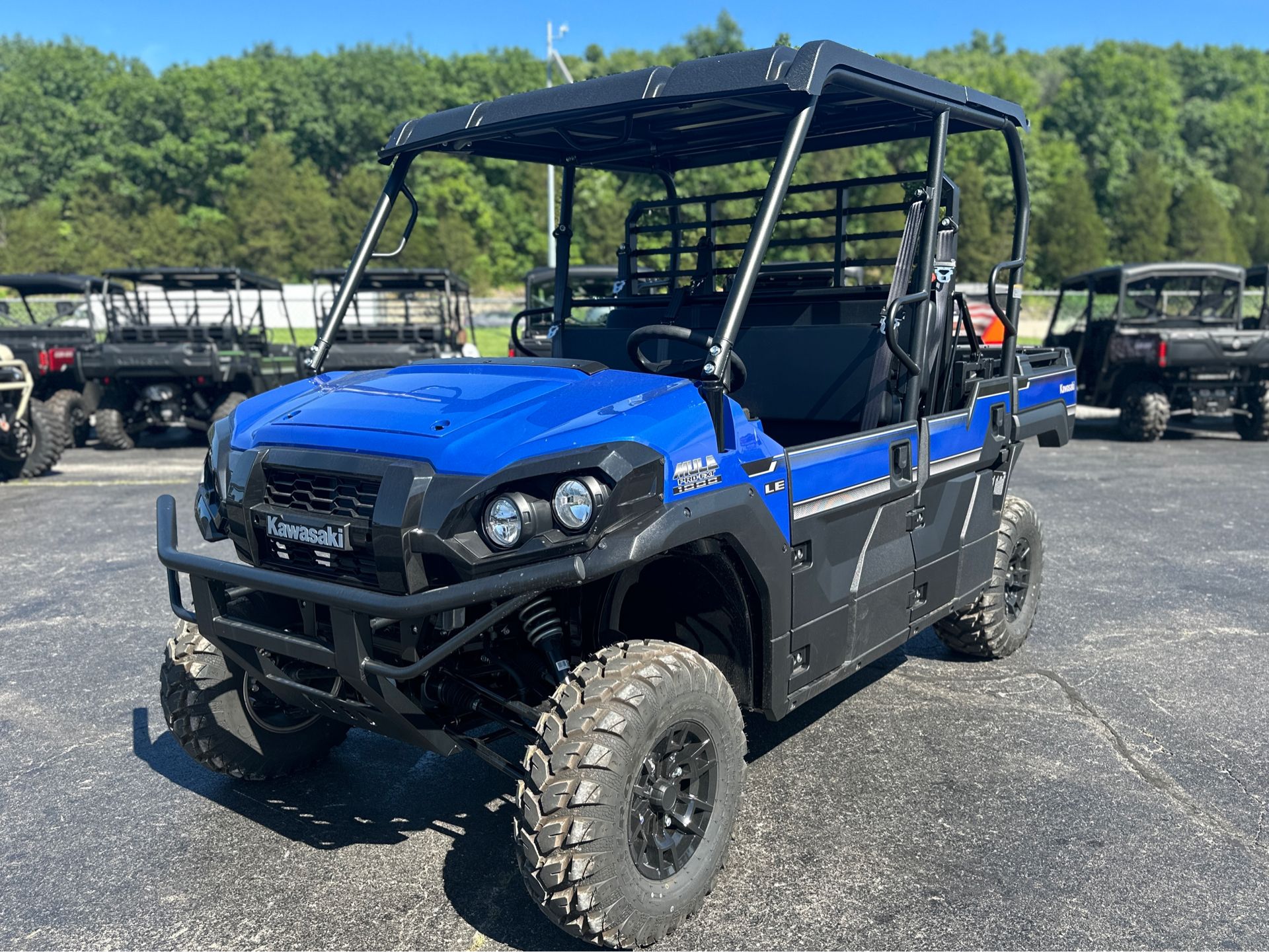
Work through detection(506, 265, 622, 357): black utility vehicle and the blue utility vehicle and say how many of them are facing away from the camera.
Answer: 1

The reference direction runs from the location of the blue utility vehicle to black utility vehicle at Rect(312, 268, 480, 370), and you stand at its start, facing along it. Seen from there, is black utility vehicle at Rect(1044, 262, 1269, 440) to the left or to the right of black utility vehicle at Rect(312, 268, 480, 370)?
right

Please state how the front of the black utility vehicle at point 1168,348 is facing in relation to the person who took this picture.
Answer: facing away from the viewer and to the left of the viewer

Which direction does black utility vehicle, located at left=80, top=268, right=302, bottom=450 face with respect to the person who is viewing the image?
facing away from the viewer and to the right of the viewer

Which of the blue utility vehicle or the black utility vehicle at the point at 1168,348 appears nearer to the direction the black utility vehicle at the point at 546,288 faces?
the black utility vehicle

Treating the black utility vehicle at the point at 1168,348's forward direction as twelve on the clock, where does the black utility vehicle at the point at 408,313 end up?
the black utility vehicle at the point at 408,313 is roughly at 10 o'clock from the black utility vehicle at the point at 1168,348.

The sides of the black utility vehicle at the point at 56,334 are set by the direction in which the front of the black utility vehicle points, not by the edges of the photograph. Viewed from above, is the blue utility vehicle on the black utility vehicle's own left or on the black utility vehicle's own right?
on the black utility vehicle's own right

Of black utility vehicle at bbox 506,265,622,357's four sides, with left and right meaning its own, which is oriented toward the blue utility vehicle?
back

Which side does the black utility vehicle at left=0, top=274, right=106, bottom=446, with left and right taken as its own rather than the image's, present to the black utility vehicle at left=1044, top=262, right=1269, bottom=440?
right

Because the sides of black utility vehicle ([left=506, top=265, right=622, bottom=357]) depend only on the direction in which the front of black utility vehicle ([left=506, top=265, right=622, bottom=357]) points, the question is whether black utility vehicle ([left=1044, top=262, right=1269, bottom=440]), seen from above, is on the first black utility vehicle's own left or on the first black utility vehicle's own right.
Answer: on the first black utility vehicle's own right

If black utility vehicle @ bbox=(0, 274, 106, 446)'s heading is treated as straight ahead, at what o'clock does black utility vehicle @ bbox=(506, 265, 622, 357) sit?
black utility vehicle @ bbox=(506, 265, 622, 357) is roughly at 3 o'clock from black utility vehicle @ bbox=(0, 274, 106, 446).

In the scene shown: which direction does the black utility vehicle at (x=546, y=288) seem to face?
away from the camera

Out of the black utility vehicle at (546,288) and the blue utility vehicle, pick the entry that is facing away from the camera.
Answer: the black utility vehicle

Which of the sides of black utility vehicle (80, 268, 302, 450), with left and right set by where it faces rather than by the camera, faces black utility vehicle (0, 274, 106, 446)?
left

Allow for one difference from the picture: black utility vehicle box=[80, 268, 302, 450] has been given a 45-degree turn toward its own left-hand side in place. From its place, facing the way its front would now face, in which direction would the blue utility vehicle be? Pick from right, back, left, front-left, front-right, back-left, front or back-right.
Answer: back
